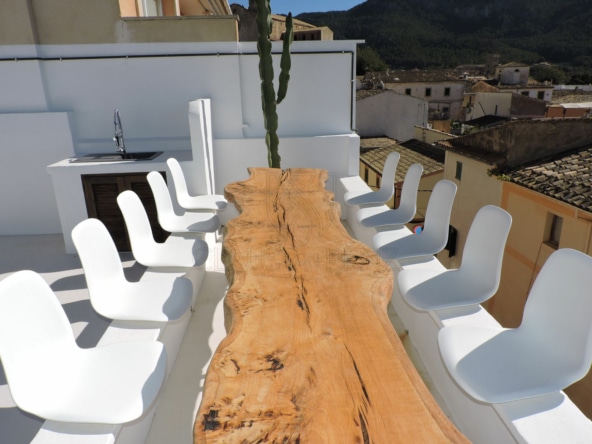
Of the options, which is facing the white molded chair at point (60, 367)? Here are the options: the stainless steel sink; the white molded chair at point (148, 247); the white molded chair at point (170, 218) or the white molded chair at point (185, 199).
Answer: the stainless steel sink

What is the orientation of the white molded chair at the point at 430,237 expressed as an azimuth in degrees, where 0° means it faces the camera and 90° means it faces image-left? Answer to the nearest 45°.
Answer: approximately 90°

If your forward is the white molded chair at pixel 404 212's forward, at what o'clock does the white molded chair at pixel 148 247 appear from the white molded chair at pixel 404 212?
the white molded chair at pixel 148 247 is roughly at 11 o'clock from the white molded chair at pixel 404 212.

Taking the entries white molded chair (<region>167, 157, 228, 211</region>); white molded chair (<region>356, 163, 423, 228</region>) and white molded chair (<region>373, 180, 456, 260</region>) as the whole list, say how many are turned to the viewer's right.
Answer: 1

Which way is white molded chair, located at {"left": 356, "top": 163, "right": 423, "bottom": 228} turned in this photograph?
to the viewer's left

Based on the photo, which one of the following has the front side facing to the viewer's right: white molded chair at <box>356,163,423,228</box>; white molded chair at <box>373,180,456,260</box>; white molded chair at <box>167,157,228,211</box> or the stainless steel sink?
white molded chair at <box>167,157,228,211</box>

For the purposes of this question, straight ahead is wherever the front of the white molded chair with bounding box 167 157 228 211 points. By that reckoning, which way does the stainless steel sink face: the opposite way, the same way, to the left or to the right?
to the right

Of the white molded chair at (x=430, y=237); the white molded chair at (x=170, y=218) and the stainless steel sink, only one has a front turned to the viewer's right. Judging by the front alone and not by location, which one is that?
the white molded chair at (x=170, y=218)

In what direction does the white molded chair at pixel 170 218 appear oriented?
to the viewer's right

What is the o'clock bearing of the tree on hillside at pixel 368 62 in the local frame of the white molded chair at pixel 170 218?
The tree on hillside is roughly at 10 o'clock from the white molded chair.

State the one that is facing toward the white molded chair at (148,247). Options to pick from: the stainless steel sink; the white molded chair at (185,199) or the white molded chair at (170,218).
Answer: the stainless steel sink

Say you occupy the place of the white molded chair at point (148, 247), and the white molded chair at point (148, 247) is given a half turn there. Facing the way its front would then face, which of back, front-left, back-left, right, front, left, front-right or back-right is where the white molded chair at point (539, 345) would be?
back-left

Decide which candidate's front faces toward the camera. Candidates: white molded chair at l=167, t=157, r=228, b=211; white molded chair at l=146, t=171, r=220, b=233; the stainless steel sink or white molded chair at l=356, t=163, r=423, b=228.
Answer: the stainless steel sink

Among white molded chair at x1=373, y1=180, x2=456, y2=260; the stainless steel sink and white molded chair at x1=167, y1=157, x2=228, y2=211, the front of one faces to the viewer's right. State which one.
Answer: white molded chair at x1=167, y1=157, x2=228, y2=211

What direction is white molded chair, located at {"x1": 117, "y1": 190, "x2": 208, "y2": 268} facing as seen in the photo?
to the viewer's right

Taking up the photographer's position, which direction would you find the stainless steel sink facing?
facing the viewer

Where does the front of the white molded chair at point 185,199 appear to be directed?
to the viewer's right
